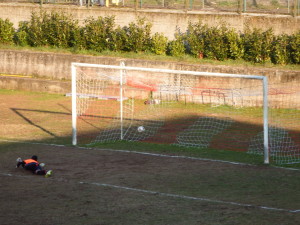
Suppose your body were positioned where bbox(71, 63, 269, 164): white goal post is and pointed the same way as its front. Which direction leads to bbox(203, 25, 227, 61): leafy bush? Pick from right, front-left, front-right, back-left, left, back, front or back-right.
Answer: back

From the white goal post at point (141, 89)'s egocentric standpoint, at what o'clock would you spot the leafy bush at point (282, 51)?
The leafy bush is roughly at 7 o'clock from the white goal post.

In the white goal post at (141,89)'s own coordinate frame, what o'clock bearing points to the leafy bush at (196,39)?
The leafy bush is roughly at 6 o'clock from the white goal post.

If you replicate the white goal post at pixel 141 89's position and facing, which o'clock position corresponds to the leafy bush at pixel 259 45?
The leafy bush is roughly at 7 o'clock from the white goal post.

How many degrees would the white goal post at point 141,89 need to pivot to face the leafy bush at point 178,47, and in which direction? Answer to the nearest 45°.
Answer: approximately 180°

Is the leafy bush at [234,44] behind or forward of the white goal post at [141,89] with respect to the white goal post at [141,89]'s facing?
behind

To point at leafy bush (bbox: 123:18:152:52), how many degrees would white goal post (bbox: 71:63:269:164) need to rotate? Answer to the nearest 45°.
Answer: approximately 135° to its right

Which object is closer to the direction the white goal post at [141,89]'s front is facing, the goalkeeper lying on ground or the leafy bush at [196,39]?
the goalkeeper lying on ground

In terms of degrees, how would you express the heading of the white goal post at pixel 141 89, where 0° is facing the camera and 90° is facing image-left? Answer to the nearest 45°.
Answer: approximately 45°
